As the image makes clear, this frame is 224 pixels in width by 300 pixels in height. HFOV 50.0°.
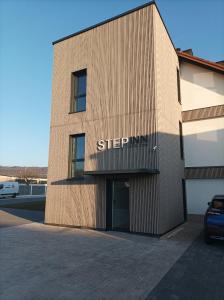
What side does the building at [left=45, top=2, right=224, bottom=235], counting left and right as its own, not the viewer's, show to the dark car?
left

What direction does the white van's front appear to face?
to the viewer's left

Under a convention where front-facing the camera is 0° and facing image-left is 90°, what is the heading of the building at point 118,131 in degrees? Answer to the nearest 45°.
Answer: approximately 45°

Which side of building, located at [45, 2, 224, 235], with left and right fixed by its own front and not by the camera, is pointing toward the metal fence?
right
